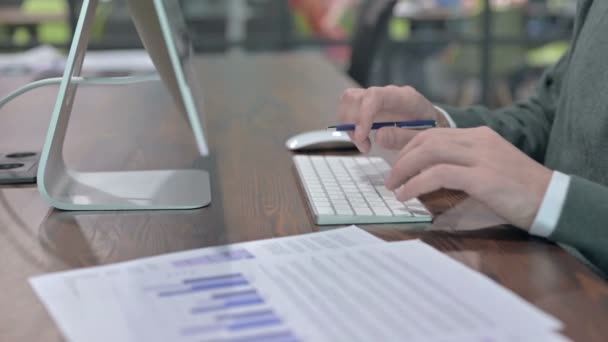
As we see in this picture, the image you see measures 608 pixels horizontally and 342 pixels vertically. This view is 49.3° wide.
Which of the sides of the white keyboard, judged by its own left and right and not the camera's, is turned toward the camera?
right

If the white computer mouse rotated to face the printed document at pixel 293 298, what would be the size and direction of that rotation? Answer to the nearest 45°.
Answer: approximately 90° to its left

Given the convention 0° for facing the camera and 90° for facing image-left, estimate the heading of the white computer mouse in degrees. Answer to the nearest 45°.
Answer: approximately 90°
